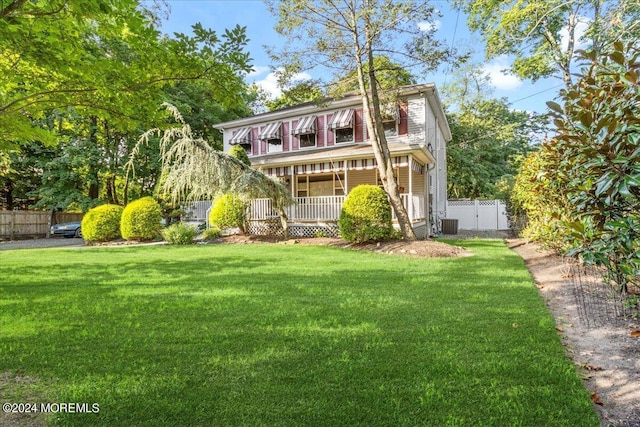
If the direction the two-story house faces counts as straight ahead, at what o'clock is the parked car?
The parked car is roughly at 2 o'clock from the two-story house.

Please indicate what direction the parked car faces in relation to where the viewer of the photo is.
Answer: facing the viewer and to the left of the viewer

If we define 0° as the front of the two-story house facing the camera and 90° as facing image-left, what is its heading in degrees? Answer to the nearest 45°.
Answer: approximately 45°

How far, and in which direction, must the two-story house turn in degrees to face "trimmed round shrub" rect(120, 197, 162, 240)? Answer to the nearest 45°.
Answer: approximately 45° to its right

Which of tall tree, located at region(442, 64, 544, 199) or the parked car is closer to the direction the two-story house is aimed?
the parked car

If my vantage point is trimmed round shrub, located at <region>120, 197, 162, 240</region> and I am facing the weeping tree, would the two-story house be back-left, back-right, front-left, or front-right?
front-left

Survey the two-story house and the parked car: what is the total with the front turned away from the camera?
0

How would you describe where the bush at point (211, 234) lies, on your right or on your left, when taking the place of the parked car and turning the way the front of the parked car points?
on your left

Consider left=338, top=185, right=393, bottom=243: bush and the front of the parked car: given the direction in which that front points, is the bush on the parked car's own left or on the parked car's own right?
on the parked car's own left

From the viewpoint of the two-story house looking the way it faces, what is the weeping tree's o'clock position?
The weeping tree is roughly at 12 o'clock from the two-story house.

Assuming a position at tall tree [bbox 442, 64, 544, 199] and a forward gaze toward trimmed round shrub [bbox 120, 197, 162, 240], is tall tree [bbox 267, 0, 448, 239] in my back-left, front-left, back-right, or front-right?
front-left

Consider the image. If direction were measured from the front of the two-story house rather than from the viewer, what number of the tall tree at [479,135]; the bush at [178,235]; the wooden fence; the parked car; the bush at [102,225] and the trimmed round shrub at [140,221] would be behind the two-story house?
1

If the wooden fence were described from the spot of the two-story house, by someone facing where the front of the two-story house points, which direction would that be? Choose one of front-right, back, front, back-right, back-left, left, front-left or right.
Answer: front-right
